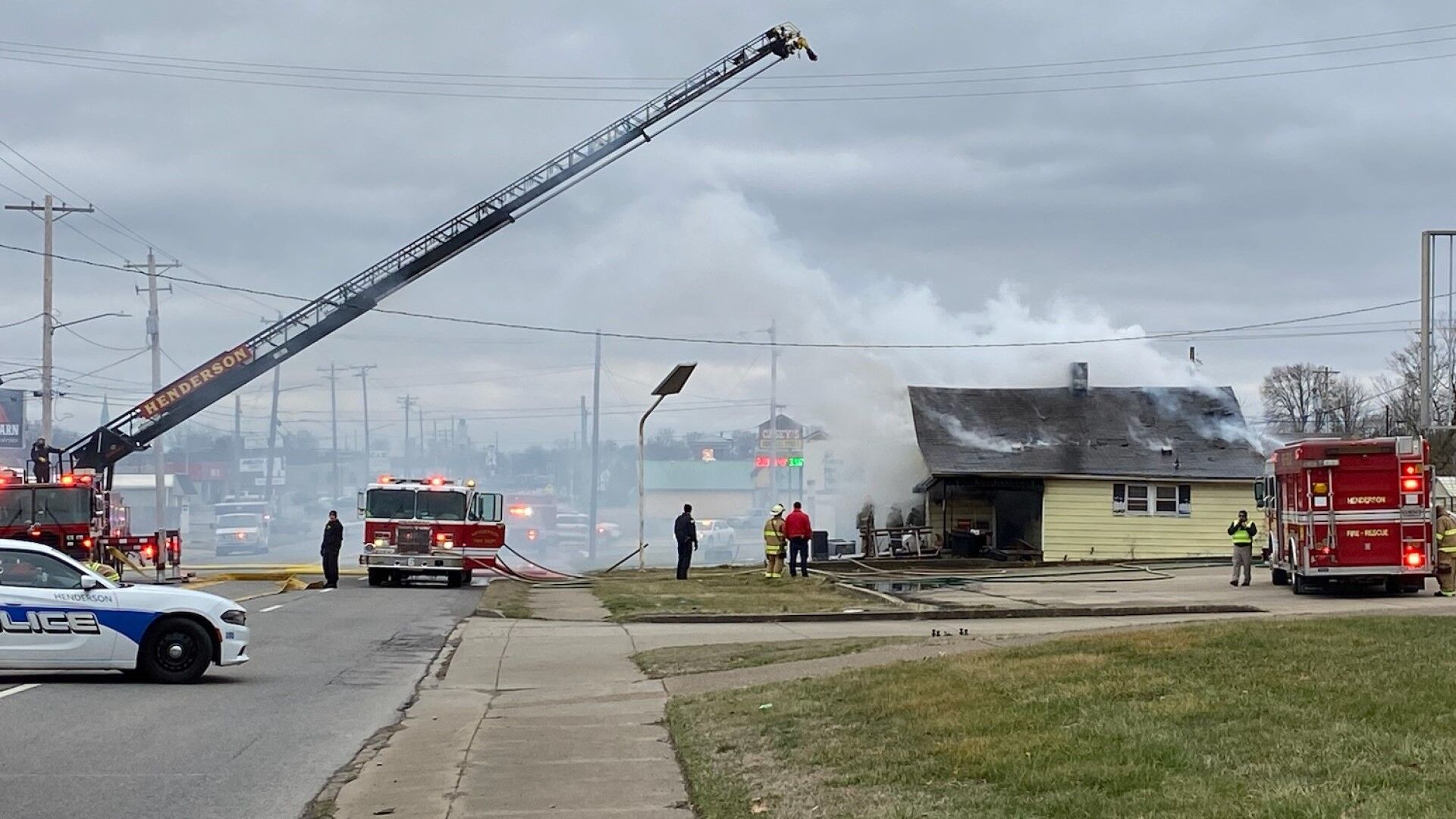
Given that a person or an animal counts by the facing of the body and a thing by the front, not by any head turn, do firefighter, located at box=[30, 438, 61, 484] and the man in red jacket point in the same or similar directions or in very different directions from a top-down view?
very different directions

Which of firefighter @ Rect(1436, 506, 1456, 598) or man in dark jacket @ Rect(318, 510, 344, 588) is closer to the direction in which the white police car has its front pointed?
the firefighter

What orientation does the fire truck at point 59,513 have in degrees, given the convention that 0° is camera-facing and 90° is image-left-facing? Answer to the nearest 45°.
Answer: approximately 0°

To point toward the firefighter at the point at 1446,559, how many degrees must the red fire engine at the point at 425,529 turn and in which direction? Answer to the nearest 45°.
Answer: approximately 45° to its left

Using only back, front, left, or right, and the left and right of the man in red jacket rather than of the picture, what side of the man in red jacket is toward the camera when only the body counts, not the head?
back

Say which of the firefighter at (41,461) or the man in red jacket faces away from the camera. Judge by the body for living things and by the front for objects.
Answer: the man in red jacket

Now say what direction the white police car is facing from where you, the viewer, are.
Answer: facing to the right of the viewer

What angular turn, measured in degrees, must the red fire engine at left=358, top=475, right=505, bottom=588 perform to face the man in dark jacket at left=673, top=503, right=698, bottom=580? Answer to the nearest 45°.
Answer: approximately 90° to its left

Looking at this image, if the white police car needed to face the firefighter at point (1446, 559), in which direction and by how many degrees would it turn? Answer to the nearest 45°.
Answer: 0° — it already faces them
